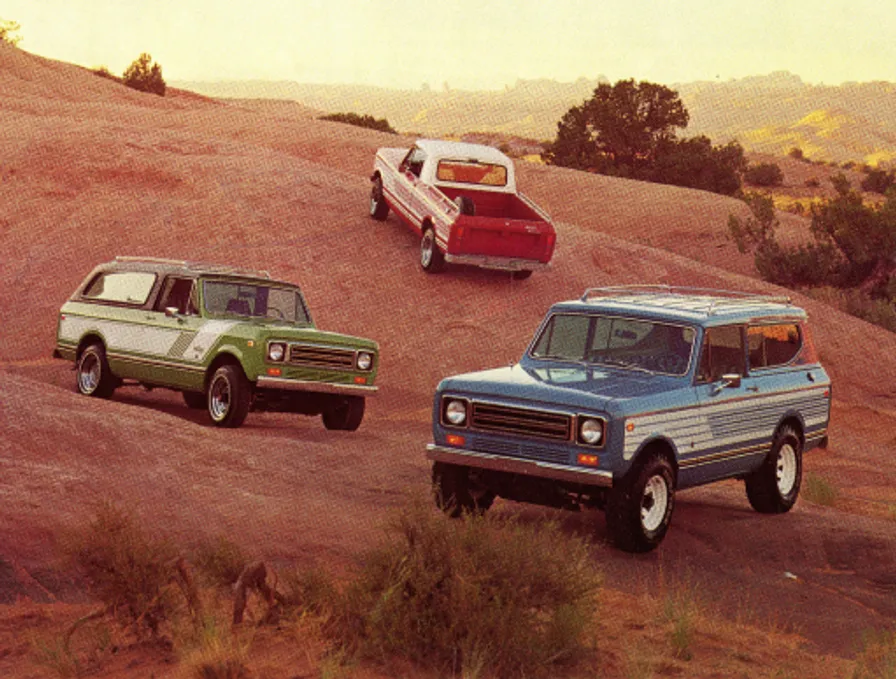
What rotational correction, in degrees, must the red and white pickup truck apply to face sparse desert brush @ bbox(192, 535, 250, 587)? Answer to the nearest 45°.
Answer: approximately 135° to its left

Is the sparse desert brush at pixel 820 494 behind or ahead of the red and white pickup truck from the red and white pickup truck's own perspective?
behind

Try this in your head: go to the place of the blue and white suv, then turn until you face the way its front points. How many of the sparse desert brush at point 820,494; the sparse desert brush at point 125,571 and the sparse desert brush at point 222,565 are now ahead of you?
2

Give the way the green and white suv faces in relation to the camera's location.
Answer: facing the viewer and to the right of the viewer

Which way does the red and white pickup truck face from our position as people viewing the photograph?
facing away from the viewer and to the left of the viewer

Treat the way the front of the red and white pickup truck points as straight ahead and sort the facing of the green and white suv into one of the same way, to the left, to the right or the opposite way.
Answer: the opposite way

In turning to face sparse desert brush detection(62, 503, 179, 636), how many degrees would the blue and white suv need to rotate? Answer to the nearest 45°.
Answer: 0° — it already faces it

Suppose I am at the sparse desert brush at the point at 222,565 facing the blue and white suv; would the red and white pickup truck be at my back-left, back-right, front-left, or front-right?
front-left

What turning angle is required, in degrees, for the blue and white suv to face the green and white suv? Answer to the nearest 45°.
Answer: approximately 90° to its right

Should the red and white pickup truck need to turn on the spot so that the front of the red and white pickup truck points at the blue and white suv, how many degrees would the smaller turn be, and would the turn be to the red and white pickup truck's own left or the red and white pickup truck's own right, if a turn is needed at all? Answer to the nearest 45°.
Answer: approximately 135° to the red and white pickup truck's own left

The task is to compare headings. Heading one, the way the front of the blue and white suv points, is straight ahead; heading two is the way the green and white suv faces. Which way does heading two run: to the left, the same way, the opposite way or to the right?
to the left

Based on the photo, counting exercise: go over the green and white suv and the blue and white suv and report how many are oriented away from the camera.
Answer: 0

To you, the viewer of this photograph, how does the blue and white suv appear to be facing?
facing the viewer and to the left of the viewer
